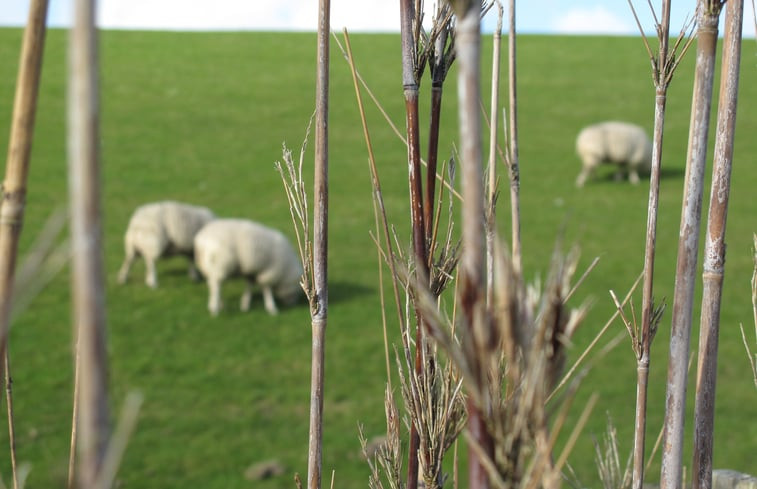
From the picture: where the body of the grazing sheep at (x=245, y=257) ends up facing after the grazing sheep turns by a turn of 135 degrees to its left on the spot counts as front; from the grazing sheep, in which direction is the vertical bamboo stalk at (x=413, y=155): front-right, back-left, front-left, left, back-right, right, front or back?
back-left

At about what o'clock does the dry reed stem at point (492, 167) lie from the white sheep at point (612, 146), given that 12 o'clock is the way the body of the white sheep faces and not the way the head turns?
The dry reed stem is roughly at 3 o'clock from the white sheep.

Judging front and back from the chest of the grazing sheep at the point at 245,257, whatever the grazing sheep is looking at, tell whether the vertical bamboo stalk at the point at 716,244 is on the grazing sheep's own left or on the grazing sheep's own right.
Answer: on the grazing sheep's own right

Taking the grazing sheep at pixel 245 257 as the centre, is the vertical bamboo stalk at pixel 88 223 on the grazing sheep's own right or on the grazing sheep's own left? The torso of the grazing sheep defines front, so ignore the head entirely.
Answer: on the grazing sheep's own right

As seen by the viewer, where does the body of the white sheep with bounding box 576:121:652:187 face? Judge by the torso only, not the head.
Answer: to the viewer's right

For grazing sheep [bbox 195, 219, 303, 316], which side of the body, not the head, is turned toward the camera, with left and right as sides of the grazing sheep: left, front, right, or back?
right

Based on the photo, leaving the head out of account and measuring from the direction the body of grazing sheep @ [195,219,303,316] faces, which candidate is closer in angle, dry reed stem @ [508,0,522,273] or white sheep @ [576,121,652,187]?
the white sheep

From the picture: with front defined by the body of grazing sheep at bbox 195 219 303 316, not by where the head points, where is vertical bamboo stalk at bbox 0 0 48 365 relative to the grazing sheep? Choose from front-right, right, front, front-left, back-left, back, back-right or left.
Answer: right

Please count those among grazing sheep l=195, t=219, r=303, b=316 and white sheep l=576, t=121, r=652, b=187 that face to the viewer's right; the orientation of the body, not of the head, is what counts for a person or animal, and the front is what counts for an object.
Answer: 2

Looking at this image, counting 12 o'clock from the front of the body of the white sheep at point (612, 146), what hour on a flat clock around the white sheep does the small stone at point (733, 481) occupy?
The small stone is roughly at 3 o'clock from the white sheep.

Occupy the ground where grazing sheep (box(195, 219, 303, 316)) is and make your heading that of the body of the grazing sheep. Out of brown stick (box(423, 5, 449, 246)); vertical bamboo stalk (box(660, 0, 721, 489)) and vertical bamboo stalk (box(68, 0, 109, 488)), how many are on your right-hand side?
3
